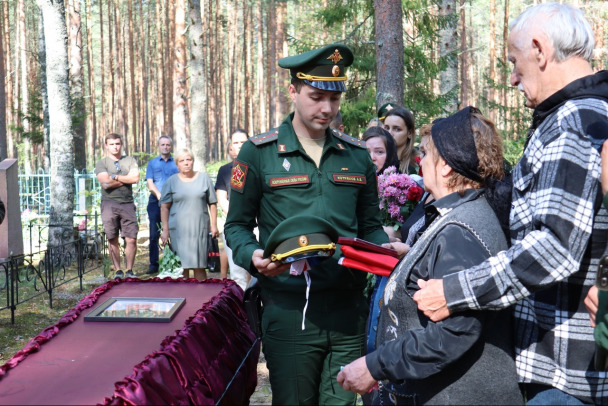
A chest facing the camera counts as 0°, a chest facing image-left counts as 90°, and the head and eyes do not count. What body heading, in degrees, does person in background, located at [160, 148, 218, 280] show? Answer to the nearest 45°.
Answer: approximately 0°

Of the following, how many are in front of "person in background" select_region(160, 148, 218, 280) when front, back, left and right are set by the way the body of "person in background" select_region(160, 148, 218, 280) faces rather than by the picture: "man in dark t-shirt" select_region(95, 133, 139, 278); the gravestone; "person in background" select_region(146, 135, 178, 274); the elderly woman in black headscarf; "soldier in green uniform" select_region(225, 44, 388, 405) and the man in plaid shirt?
3

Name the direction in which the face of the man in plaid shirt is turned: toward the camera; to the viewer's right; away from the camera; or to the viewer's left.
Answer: to the viewer's left

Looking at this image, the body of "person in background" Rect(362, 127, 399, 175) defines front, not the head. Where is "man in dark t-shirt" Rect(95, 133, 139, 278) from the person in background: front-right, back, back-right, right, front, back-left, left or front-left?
right

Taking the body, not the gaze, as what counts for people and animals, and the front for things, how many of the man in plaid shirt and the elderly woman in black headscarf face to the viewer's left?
2

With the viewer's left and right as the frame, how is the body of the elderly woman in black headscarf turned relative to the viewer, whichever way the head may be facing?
facing to the left of the viewer

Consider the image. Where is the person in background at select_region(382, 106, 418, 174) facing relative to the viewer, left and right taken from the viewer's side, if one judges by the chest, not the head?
facing the viewer and to the left of the viewer

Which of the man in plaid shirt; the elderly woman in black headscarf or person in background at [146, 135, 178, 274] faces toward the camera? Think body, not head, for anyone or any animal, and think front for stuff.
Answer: the person in background

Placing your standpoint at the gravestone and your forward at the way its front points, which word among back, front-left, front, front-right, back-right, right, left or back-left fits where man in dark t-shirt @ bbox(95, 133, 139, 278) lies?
back-left

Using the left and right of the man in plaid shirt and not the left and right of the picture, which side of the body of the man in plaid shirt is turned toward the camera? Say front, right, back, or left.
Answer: left
